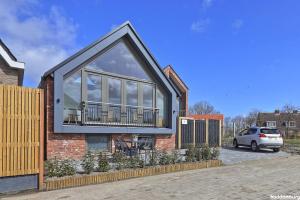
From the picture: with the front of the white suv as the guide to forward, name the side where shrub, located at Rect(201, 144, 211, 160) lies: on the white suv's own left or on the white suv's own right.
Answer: on the white suv's own left

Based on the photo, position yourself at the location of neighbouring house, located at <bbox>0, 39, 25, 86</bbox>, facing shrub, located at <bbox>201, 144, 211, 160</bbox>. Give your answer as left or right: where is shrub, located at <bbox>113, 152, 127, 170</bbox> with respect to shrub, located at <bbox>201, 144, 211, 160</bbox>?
right

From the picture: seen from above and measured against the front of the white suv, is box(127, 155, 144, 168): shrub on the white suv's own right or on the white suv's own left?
on the white suv's own left

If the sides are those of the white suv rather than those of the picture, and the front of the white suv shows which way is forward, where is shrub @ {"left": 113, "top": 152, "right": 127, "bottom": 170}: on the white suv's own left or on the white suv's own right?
on the white suv's own left

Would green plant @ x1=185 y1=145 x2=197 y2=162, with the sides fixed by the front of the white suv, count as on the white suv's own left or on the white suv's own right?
on the white suv's own left
